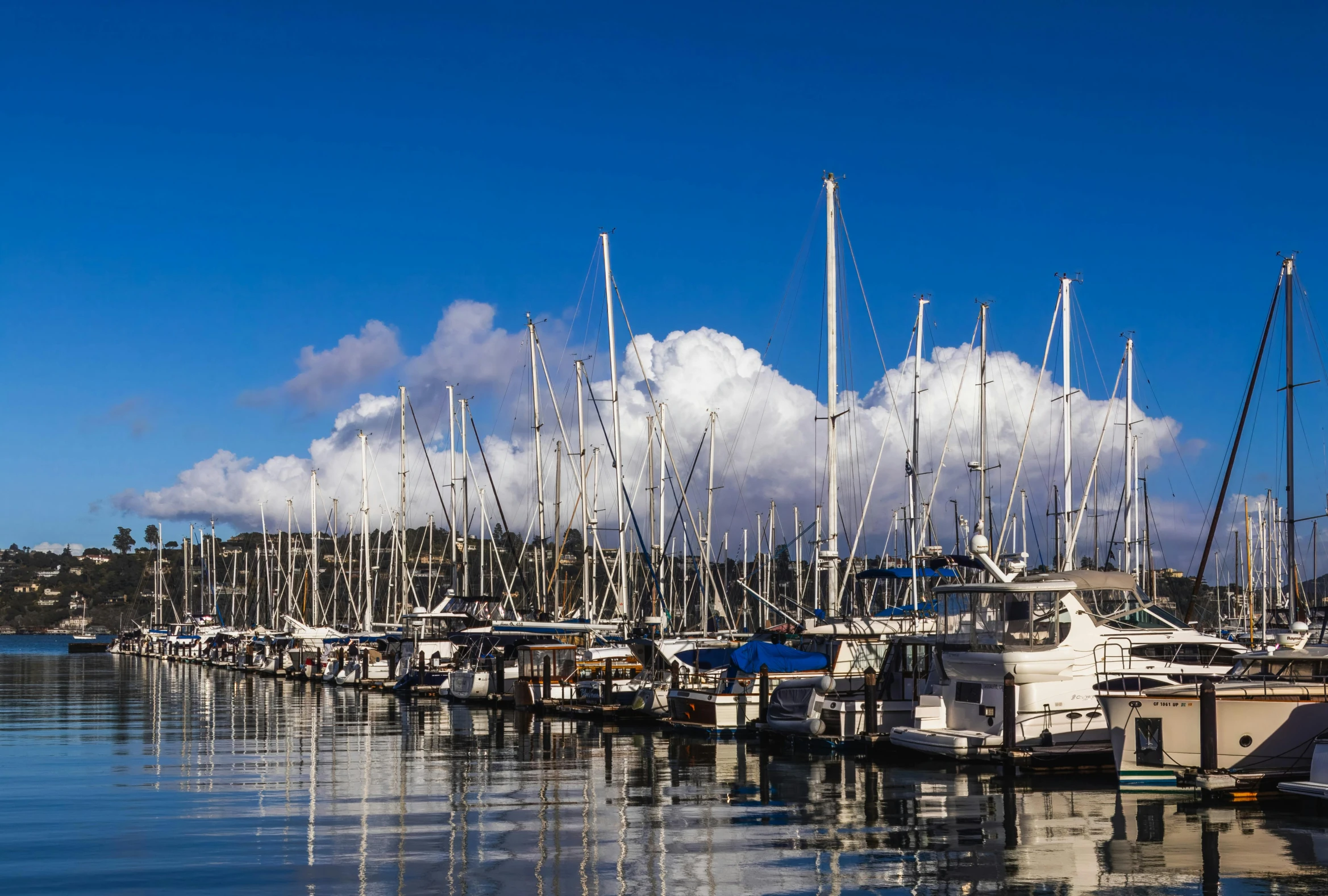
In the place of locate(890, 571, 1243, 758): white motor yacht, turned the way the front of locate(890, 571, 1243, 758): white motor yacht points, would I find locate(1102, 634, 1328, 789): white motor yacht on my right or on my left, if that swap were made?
on my right

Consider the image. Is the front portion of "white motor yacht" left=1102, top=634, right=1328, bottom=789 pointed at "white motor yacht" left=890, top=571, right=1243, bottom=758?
no

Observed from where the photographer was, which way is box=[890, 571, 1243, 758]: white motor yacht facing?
facing away from the viewer and to the right of the viewer
